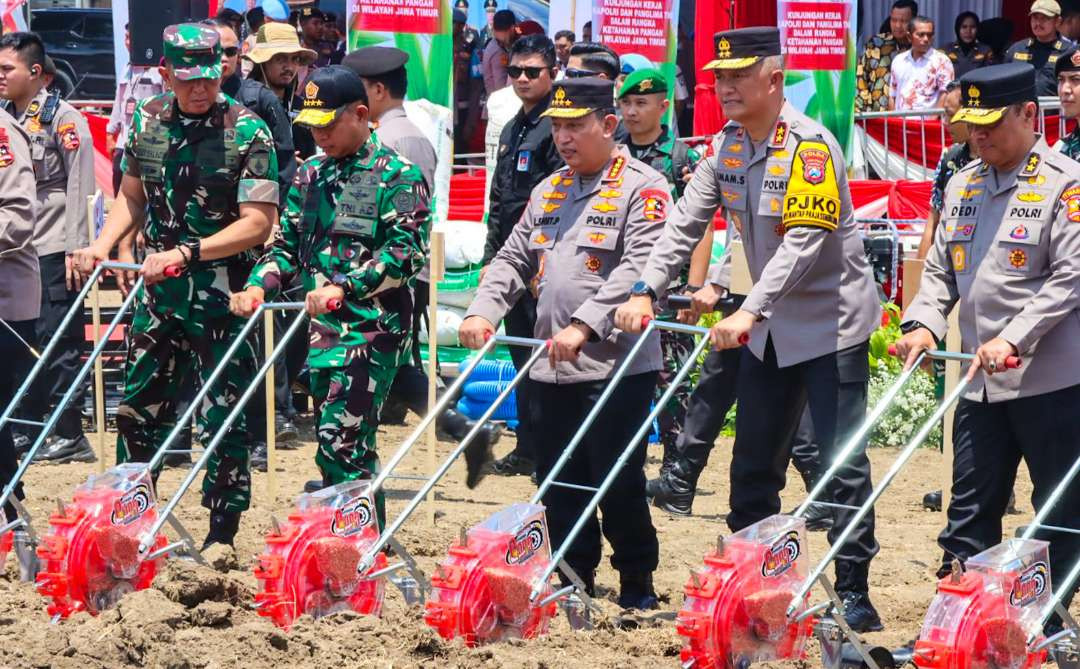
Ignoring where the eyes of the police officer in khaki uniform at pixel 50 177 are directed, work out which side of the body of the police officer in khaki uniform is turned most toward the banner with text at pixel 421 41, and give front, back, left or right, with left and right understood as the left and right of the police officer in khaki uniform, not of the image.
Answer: back

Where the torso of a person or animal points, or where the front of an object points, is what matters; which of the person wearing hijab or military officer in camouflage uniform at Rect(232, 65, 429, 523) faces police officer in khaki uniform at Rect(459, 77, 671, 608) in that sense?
the person wearing hijab

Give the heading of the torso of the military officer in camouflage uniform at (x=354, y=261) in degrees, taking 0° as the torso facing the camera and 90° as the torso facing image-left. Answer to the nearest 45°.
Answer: approximately 45°

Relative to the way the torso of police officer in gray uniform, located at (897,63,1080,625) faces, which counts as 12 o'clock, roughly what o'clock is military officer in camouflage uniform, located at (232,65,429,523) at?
The military officer in camouflage uniform is roughly at 2 o'clock from the police officer in gray uniform.

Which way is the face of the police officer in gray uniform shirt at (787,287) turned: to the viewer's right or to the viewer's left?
to the viewer's left

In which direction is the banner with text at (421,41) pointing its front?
toward the camera

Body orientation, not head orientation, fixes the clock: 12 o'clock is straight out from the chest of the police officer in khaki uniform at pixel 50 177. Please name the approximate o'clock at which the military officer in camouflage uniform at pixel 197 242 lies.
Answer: The military officer in camouflage uniform is roughly at 10 o'clock from the police officer in khaki uniform.

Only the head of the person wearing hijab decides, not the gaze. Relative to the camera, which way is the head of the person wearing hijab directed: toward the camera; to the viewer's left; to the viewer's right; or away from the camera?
toward the camera

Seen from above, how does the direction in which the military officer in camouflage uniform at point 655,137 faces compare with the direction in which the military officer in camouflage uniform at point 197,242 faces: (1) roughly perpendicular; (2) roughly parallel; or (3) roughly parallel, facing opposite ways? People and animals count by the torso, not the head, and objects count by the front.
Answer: roughly parallel

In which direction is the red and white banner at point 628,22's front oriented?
toward the camera

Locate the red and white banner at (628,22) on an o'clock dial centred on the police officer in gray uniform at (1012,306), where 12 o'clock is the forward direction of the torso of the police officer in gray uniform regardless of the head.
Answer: The red and white banner is roughly at 4 o'clock from the police officer in gray uniform.

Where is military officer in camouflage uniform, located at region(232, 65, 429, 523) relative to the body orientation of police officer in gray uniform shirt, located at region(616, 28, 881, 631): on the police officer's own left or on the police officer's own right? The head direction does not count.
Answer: on the police officer's own right

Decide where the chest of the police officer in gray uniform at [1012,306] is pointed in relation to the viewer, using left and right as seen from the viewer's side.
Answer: facing the viewer and to the left of the viewer

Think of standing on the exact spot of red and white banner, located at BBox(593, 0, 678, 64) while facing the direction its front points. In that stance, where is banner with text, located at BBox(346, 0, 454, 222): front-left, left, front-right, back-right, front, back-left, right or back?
front-right

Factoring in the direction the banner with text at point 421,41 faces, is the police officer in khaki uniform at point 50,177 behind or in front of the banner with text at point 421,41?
in front

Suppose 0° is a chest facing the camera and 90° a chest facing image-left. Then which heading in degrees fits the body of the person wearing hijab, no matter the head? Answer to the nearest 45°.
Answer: approximately 0°

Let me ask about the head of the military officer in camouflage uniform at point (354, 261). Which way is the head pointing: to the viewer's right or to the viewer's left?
to the viewer's left

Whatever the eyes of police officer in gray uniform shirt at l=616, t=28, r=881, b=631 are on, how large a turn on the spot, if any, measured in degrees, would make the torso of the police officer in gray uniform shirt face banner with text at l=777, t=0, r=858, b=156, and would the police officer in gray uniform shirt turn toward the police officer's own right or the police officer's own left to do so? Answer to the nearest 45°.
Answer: approximately 135° to the police officer's own right

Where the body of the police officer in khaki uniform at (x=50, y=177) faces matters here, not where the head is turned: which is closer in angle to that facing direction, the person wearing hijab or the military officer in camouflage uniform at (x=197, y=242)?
the military officer in camouflage uniform

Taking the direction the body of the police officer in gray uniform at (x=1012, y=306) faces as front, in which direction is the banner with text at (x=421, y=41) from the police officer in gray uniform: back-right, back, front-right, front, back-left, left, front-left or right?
right
